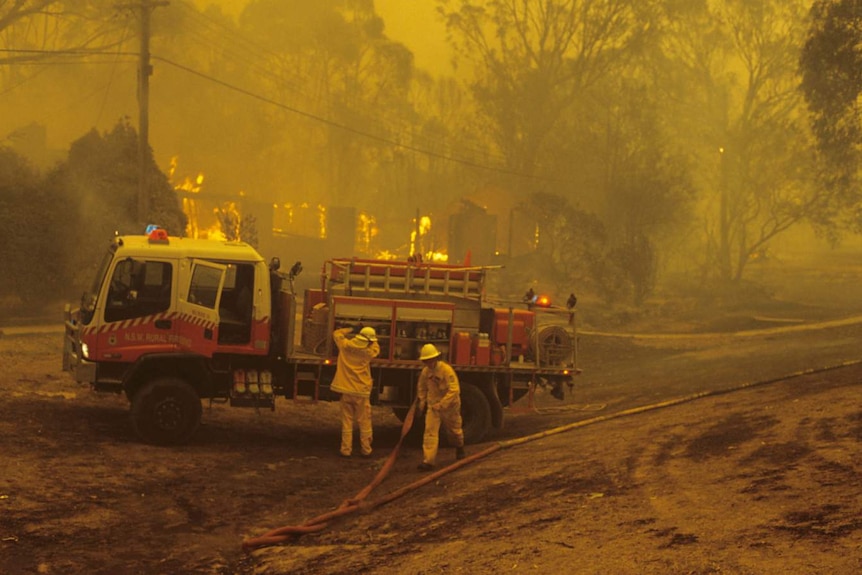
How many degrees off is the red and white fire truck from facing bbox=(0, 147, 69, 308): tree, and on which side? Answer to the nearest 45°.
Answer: approximately 45° to its right

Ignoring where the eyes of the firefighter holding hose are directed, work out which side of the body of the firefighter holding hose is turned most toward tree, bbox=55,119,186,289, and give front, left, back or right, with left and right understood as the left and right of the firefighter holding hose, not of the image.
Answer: right

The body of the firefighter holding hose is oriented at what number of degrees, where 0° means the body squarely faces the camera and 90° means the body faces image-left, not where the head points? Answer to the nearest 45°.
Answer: approximately 45°

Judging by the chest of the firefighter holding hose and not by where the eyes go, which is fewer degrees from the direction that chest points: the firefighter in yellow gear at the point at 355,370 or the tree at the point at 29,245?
the firefighter in yellow gear

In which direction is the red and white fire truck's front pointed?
to the viewer's left

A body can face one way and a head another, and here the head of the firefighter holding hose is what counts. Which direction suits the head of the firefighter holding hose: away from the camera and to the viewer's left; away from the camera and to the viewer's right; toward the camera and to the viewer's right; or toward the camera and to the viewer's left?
toward the camera and to the viewer's left

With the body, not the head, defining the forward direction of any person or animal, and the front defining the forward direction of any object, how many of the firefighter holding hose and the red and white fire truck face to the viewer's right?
0

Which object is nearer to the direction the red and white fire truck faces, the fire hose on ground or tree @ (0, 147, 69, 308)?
the tree

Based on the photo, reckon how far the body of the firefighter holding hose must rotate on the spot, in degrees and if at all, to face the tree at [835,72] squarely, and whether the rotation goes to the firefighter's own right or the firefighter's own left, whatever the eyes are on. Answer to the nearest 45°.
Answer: approximately 180°

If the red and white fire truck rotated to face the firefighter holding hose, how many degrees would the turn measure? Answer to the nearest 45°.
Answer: approximately 135° to its left
